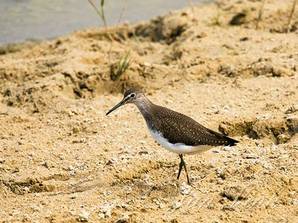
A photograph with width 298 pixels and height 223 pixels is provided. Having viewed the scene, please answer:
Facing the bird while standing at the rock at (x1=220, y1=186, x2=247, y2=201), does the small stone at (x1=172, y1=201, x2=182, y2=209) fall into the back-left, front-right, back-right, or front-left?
front-left

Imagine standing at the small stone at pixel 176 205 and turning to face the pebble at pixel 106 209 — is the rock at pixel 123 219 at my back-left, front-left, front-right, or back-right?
front-left

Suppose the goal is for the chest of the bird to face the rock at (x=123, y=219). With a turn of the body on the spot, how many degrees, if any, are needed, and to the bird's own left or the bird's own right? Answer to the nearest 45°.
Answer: approximately 45° to the bird's own left

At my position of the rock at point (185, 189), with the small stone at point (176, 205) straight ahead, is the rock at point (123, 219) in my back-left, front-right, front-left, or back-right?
front-right

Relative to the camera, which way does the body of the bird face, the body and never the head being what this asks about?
to the viewer's left

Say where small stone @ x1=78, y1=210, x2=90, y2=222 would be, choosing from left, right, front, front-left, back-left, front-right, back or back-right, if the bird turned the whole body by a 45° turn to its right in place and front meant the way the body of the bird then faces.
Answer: left

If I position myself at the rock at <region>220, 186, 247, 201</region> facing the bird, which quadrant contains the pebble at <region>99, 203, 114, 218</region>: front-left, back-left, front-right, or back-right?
front-left

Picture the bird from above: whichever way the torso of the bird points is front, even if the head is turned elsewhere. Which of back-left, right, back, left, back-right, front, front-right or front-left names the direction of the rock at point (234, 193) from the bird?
back-left

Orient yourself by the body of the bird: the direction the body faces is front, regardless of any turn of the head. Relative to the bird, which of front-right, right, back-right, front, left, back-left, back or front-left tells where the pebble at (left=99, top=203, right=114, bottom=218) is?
front-left
